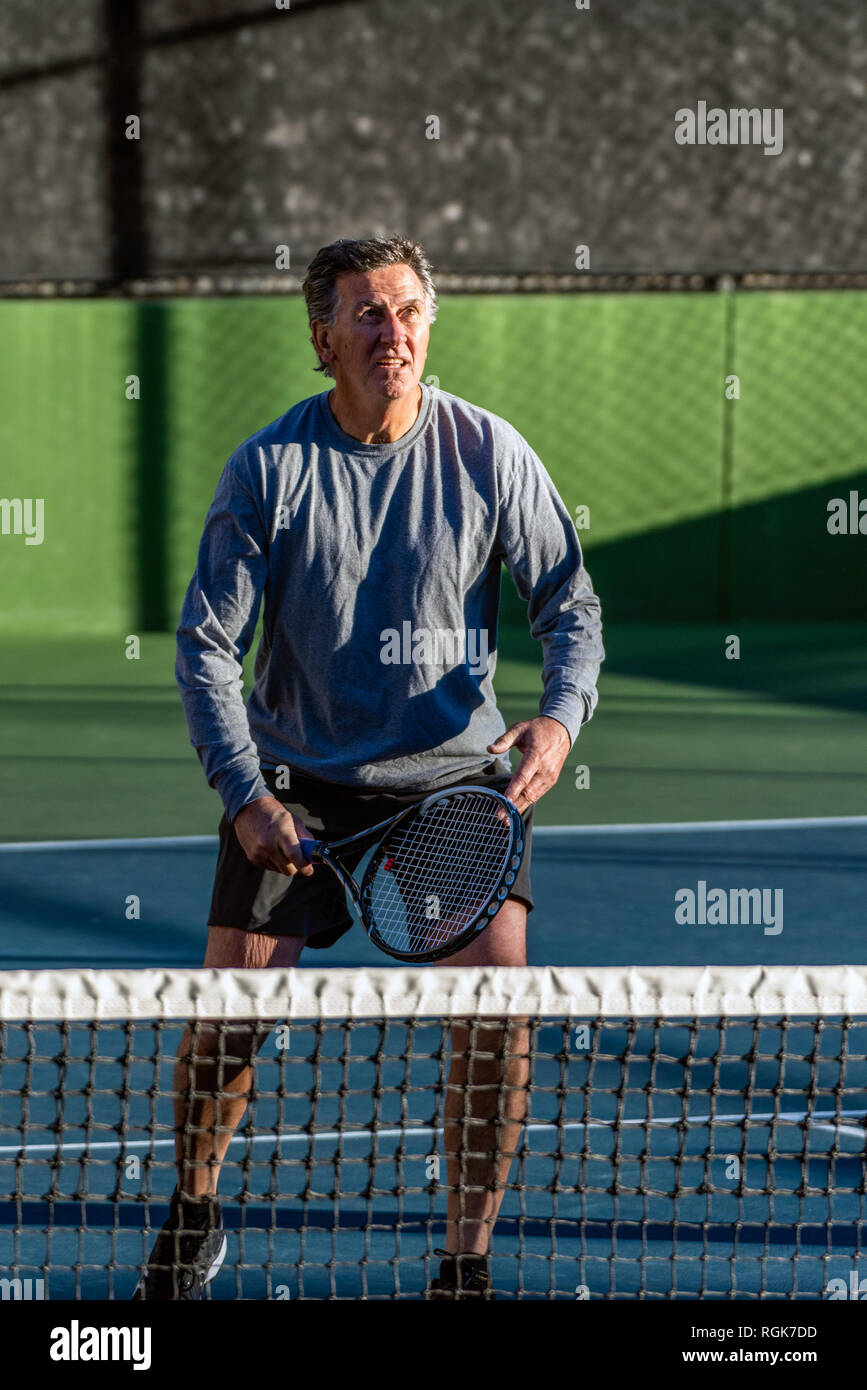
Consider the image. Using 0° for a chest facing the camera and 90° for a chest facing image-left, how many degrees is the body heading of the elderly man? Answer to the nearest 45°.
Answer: approximately 0°

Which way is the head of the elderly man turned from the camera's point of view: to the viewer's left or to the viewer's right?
to the viewer's right
